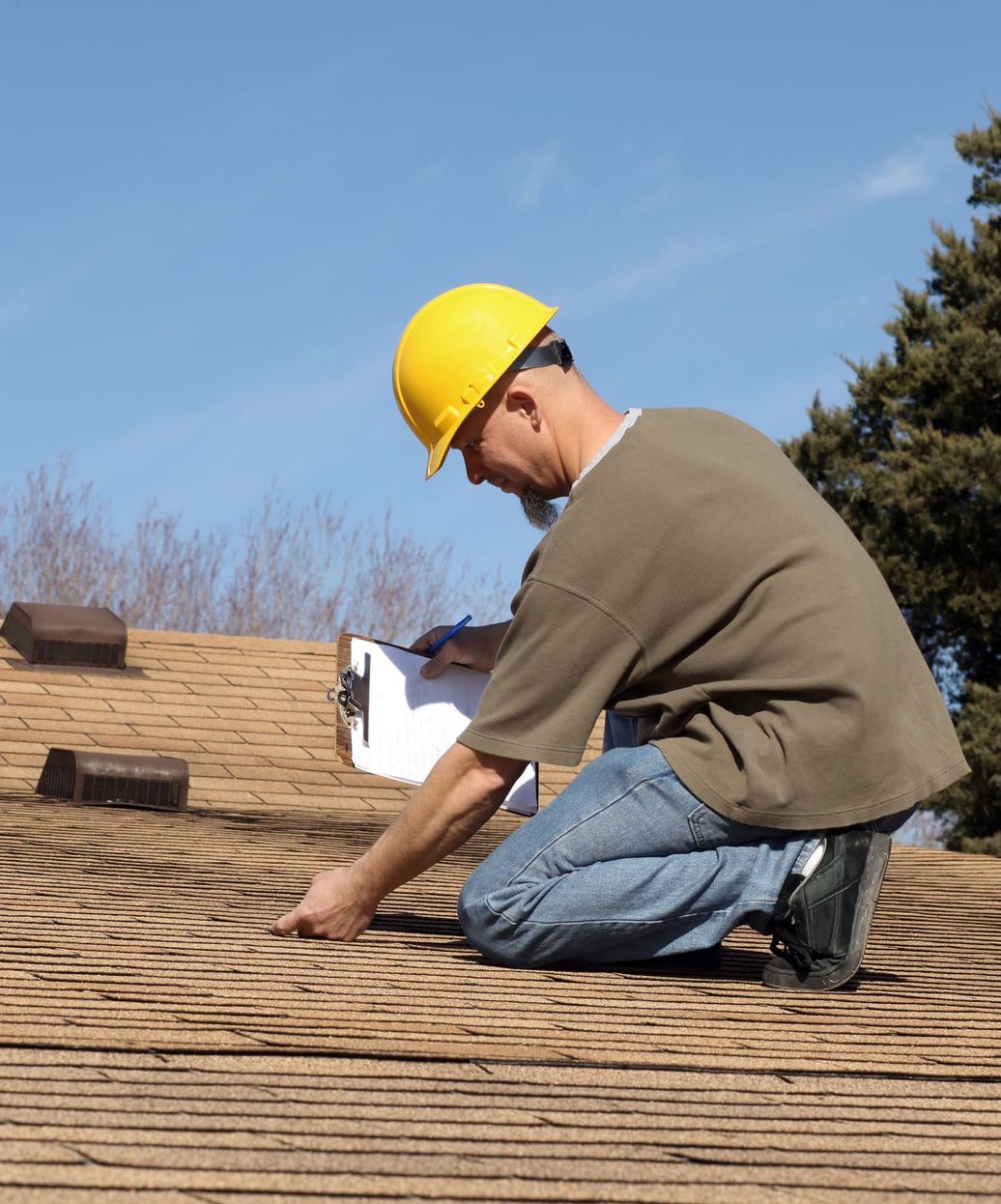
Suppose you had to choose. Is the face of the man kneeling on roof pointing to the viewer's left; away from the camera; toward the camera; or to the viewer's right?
to the viewer's left

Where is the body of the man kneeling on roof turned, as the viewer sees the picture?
to the viewer's left

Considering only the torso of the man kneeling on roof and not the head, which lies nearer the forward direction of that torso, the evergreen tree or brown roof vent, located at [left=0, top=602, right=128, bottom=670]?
the brown roof vent

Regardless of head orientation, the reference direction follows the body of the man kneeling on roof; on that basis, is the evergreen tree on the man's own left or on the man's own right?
on the man's own right

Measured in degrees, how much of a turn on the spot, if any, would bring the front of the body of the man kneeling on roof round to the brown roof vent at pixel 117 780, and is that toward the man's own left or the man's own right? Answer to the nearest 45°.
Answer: approximately 45° to the man's own right

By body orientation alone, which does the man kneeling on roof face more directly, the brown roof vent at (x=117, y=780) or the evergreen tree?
the brown roof vent

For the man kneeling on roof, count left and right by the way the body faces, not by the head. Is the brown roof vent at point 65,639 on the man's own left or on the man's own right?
on the man's own right
